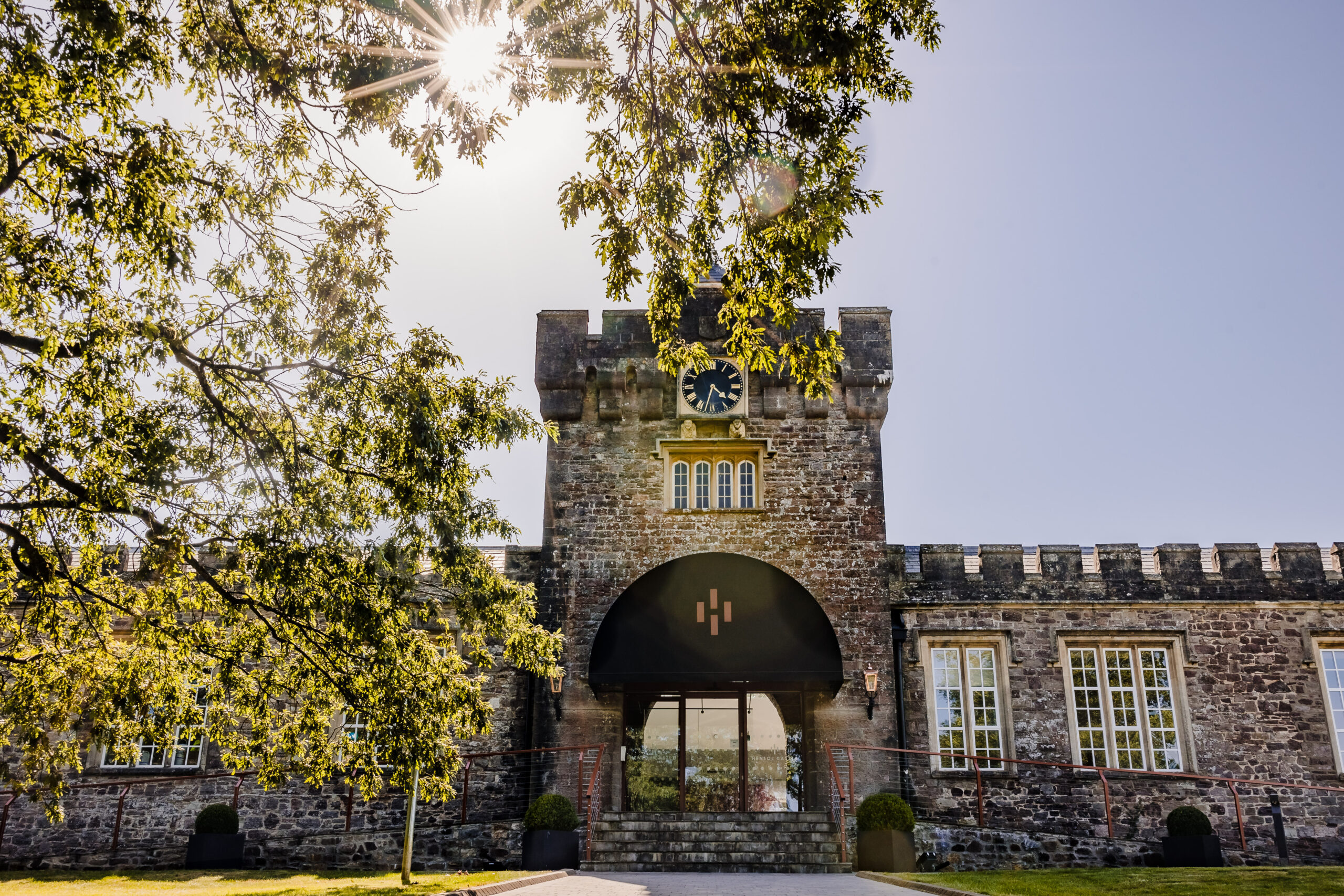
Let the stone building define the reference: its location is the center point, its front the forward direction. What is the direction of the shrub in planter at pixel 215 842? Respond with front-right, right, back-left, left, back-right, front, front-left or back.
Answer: right

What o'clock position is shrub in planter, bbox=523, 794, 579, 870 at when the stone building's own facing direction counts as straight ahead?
The shrub in planter is roughly at 2 o'clock from the stone building.

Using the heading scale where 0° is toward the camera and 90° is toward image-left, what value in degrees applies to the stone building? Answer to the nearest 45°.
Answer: approximately 0°

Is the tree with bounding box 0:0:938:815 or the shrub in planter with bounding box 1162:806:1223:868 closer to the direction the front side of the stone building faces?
the tree

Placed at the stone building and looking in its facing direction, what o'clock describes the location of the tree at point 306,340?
The tree is roughly at 1 o'clock from the stone building.

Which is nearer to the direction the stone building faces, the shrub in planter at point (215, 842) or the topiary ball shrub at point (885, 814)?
the topiary ball shrub
